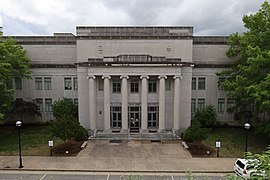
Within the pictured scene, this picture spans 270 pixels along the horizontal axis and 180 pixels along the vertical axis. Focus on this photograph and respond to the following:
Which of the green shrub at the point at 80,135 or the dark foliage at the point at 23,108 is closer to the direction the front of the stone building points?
the green shrub

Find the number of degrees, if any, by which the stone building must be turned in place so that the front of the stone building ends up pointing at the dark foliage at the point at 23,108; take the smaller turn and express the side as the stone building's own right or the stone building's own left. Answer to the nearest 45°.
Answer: approximately 90° to the stone building's own right

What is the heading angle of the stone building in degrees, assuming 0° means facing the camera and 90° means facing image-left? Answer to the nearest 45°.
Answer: approximately 0°

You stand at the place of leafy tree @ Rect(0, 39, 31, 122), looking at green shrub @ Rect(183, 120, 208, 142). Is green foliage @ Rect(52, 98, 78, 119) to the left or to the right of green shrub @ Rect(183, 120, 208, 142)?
left

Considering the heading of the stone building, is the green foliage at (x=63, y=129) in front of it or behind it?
in front

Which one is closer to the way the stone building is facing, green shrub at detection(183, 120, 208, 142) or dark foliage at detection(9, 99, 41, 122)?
the green shrub

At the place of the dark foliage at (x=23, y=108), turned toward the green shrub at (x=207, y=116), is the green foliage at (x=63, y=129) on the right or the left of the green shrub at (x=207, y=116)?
right

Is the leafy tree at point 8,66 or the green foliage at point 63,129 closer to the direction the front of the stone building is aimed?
the green foliage

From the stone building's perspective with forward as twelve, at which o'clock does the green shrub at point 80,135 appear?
The green shrub is roughly at 2 o'clock from the stone building.
